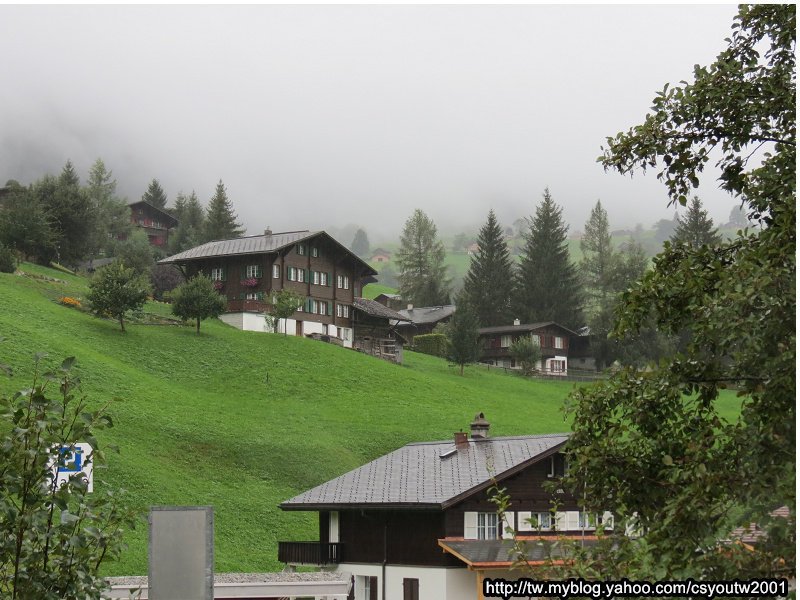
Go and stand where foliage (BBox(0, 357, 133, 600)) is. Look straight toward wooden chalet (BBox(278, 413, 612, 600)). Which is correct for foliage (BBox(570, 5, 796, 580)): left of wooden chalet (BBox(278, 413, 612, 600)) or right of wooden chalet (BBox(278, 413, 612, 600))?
right

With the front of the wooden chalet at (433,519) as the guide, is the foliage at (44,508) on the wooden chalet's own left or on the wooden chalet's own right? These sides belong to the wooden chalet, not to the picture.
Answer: on the wooden chalet's own right

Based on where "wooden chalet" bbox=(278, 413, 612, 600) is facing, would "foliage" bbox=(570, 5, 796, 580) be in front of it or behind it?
in front

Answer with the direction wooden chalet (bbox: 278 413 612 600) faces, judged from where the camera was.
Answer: facing the viewer and to the right of the viewer
